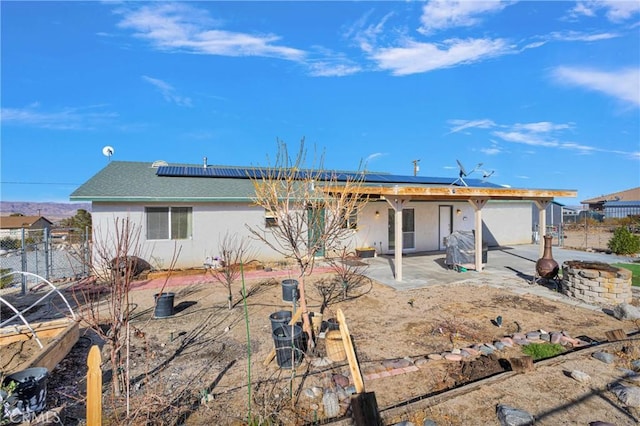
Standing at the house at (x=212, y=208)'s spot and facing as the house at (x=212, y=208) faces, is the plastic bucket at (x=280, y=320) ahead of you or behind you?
behind

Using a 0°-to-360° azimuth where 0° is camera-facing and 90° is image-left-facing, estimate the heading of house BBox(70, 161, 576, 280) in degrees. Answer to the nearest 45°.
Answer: approximately 180°

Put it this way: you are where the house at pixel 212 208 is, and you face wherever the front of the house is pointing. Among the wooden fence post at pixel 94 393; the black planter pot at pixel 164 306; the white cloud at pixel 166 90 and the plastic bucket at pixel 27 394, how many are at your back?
3

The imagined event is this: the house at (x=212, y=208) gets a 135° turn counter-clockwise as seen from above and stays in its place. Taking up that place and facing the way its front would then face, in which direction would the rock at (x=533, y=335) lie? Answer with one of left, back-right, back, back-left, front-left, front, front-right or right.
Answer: left

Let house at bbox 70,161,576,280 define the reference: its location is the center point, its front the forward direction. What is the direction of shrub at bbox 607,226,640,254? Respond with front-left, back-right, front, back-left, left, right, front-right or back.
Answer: right

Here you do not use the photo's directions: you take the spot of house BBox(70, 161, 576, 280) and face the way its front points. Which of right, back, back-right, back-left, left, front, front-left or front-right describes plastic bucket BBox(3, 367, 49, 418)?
back

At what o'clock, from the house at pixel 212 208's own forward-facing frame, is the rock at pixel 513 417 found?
The rock is roughly at 5 o'clock from the house.
